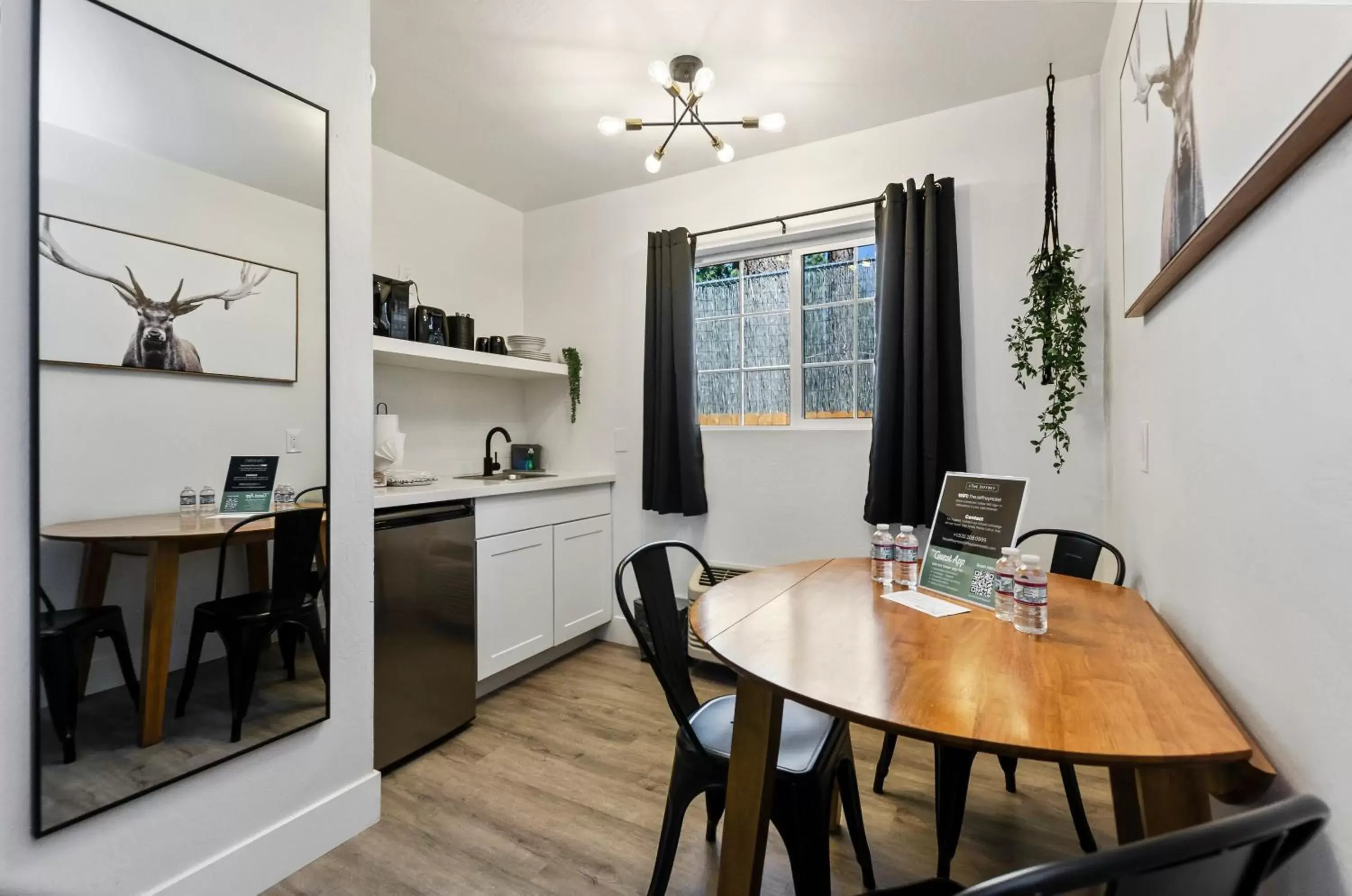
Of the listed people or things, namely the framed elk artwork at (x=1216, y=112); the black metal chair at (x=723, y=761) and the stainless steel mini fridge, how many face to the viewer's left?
1

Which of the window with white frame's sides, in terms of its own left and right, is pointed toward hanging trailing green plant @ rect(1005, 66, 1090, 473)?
left

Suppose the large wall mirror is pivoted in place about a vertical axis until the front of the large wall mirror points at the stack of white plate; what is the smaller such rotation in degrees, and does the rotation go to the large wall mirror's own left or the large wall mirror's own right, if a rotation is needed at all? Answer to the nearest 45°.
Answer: approximately 90° to the large wall mirror's own left

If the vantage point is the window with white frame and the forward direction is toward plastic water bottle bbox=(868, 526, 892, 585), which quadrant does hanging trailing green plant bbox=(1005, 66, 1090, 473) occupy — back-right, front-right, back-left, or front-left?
front-left

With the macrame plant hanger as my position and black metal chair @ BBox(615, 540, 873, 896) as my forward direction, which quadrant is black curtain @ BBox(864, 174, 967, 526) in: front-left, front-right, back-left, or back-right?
front-right

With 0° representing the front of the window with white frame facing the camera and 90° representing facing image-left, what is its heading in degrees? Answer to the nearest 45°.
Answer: approximately 45°

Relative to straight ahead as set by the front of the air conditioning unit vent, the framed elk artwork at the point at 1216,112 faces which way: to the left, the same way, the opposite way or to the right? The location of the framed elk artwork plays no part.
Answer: to the right

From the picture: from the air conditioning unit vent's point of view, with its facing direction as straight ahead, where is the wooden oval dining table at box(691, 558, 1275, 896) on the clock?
The wooden oval dining table is roughly at 10 o'clock from the air conditioning unit vent.

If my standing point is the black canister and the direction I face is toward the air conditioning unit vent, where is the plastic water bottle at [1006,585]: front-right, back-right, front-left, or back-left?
front-right

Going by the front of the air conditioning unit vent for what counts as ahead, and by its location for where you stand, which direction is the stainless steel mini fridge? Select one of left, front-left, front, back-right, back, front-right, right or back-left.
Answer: front

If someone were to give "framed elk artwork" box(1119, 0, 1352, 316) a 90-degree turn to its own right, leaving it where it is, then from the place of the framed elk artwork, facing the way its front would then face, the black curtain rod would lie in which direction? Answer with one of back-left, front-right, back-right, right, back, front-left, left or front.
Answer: front-left

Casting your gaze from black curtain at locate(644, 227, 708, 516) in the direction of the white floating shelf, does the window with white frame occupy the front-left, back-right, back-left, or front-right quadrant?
back-left

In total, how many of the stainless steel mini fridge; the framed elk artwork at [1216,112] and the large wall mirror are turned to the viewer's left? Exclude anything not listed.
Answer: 1

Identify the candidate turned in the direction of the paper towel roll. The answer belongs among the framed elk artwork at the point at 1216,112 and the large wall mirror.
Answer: the framed elk artwork

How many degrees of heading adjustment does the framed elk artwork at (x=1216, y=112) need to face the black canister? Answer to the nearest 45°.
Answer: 0° — it already faces it

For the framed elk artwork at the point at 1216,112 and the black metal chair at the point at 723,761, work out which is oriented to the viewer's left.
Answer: the framed elk artwork
